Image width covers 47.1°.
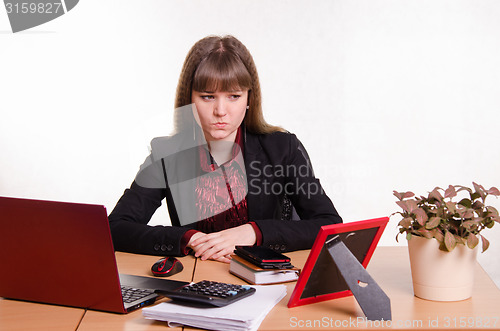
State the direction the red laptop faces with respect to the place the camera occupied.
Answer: facing away from the viewer and to the right of the viewer

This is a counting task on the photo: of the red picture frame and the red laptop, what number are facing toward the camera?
0

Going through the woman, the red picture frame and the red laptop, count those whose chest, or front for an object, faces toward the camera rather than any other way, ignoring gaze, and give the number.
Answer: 1

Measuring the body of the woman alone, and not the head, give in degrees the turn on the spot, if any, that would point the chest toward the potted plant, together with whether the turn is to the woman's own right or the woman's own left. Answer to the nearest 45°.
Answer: approximately 45° to the woman's own left

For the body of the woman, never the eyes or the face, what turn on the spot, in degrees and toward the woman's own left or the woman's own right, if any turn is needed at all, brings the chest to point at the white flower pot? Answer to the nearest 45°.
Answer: approximately 45° to the woman's own left

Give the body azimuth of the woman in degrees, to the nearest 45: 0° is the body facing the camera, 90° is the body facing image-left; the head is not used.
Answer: approximately 0°

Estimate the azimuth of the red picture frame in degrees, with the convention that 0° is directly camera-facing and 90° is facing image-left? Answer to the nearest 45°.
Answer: approximately 135°

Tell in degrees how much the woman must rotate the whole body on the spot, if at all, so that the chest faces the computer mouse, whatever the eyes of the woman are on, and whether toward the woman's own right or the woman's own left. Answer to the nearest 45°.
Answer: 0° — they already face it
